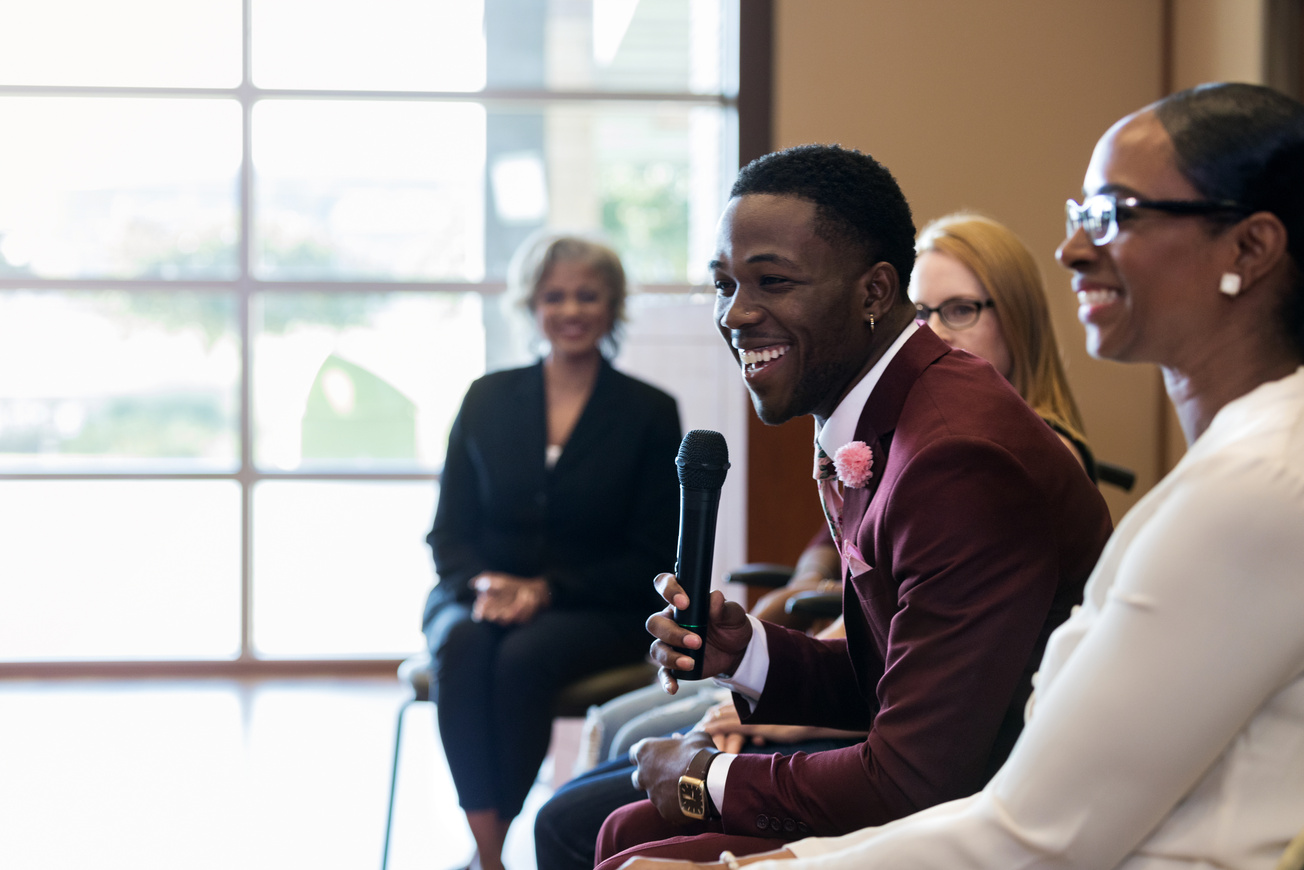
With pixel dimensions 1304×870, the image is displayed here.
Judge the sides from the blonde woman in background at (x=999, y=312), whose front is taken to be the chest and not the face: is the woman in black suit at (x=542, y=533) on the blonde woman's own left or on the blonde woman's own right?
on the blonde woman's own right

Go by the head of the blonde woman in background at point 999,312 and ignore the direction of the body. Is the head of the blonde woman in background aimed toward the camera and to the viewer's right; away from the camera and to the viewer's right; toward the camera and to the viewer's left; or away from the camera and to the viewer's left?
toward the camera and to the viewer's left

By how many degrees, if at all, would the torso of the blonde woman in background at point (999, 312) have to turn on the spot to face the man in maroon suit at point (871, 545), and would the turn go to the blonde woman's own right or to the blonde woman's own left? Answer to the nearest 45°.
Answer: approximately 45° to the blonde woman's own left

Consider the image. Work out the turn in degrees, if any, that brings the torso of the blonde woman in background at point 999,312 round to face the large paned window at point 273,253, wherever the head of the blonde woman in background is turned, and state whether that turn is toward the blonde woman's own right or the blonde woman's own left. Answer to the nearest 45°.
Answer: approximately 90° to the blonde woman's own right

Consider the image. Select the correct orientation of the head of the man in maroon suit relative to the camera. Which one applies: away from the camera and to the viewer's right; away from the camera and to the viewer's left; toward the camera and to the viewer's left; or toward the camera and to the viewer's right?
toward the camera and to the viewer's left

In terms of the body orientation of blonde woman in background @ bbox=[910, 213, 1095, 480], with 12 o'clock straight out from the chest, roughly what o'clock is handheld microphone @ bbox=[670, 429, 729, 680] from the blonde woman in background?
The handheld microphone is roughly at 11 o'clock from the blonde woman in background.
